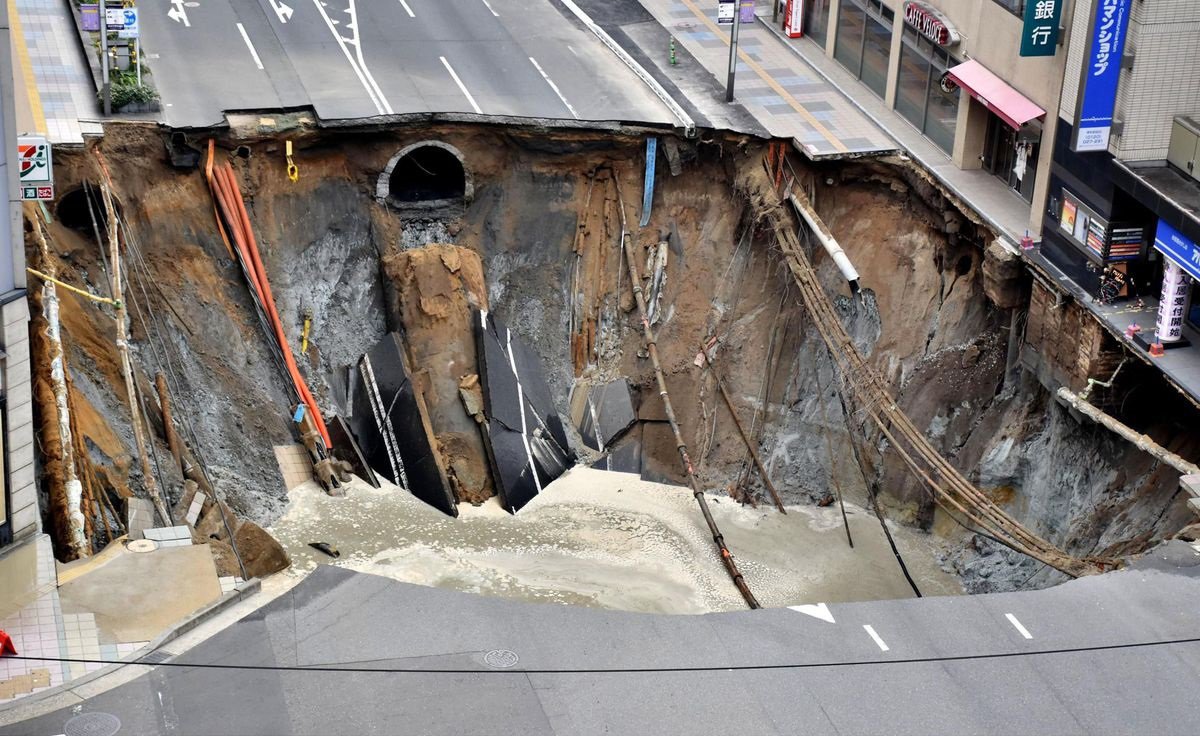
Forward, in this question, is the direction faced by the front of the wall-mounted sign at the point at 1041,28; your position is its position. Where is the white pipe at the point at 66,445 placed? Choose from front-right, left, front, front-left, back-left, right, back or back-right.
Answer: front-right

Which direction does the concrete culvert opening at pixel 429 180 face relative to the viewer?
toward the camera

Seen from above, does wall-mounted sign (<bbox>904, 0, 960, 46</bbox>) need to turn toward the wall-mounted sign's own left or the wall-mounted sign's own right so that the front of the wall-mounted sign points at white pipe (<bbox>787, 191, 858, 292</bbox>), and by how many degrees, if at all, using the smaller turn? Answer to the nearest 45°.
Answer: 0° — it already faces it

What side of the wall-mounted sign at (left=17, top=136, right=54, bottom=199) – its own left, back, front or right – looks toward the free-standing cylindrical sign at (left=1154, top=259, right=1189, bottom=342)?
left

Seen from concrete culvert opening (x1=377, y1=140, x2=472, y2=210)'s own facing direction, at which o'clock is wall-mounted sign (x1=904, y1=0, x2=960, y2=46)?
The wall-mounted sign is roughly at 9 o'clock from the concrete culvert opening.

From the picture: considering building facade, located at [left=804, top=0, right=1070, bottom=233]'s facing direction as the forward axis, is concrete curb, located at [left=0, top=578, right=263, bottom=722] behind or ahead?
ahead

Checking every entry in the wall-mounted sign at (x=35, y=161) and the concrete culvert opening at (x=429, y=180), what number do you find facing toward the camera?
2

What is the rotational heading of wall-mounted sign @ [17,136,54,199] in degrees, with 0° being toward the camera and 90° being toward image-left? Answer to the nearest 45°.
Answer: approximately 0°

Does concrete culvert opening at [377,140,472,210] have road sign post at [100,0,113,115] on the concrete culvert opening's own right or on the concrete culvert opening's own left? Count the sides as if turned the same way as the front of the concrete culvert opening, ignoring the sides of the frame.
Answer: on the concrete culvert opening's own right

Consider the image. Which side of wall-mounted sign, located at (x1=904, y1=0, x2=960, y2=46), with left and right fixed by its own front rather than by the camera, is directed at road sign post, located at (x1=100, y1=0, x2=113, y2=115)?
front

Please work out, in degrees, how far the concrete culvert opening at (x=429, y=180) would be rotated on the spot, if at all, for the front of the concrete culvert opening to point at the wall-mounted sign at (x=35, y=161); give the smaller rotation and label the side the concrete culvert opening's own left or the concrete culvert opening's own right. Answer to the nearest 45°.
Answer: approximately 45° to the concrete culvert opening's own right

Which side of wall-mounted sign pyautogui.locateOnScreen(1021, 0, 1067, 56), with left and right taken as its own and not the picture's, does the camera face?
front

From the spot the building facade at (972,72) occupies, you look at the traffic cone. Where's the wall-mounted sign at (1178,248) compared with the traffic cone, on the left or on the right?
left
